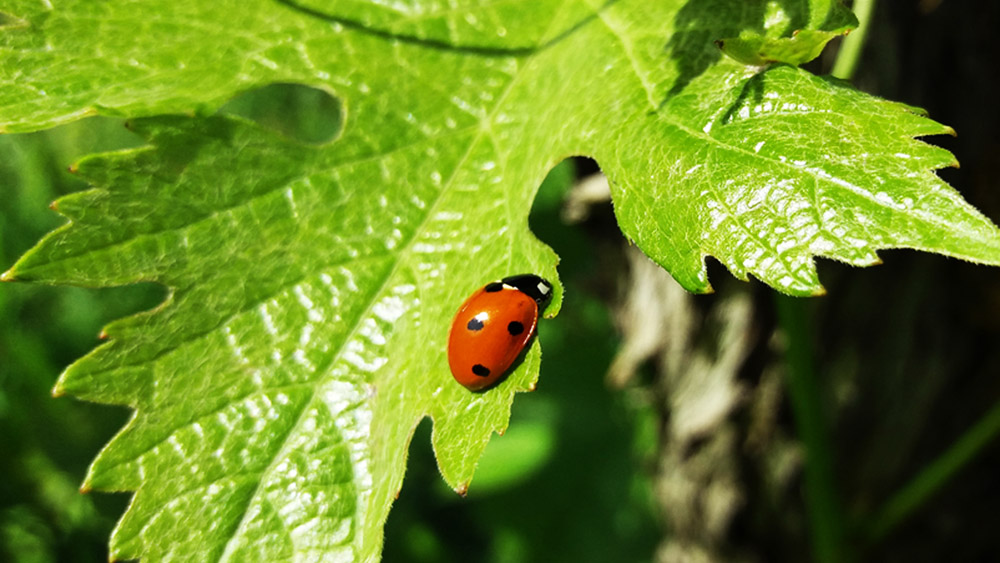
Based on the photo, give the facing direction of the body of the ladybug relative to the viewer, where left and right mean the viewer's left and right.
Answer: facing away from the viewer and to the right of the viewer
